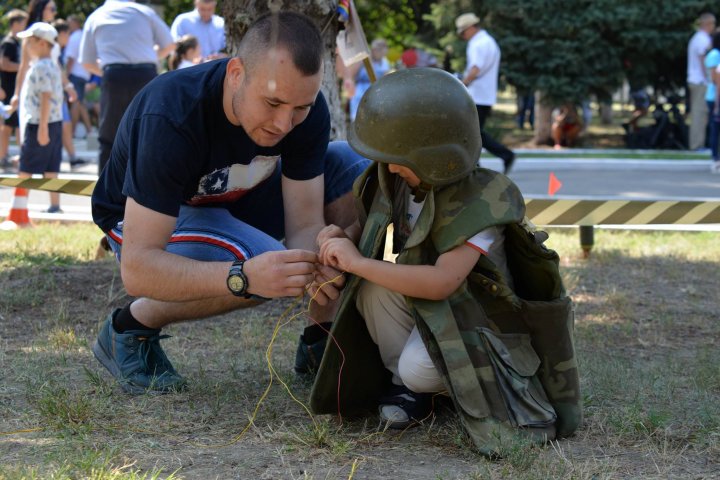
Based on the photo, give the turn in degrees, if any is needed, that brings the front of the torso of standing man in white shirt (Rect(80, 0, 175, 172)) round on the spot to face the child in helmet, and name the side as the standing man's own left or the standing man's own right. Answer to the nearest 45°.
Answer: approximately 180°

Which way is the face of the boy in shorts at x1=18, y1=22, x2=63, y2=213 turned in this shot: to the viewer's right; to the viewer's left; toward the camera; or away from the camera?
to the viewer's left

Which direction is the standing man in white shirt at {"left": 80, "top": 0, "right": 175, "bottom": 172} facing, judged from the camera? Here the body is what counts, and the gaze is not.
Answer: away from the camera

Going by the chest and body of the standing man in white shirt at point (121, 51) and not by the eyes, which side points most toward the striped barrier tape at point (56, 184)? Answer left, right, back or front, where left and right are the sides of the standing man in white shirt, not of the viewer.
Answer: back
